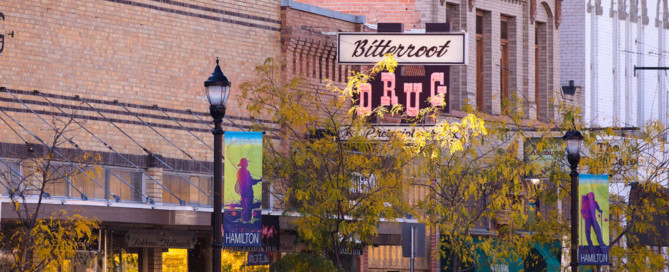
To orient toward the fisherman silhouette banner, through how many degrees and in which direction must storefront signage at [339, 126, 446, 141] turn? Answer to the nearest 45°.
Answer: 0° — it already faces it

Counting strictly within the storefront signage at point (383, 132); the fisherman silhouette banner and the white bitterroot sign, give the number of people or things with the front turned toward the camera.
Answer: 3

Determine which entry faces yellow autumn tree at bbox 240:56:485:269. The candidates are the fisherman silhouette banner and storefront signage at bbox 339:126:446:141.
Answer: the storefront signage

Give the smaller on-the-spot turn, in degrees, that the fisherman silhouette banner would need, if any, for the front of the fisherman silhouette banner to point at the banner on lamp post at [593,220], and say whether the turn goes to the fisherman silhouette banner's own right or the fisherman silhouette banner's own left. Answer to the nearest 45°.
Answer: approximately 135° to the fisherman silhouette banner's own left

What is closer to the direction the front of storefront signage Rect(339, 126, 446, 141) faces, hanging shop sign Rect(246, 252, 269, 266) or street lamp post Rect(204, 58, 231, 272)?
the street lamp post

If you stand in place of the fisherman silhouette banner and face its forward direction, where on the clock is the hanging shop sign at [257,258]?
The hanging shop sign is roughly at 6 o'clock from the fisherman silhouette banner.

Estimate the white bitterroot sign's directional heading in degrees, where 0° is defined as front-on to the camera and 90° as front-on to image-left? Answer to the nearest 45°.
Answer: approximately 0°

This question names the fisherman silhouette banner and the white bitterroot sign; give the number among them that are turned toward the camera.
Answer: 2

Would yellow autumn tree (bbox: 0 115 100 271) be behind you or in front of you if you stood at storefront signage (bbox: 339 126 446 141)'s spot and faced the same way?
in front

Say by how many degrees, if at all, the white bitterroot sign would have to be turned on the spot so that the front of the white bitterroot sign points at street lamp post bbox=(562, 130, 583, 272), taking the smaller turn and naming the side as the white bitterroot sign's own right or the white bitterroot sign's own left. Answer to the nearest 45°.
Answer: approximately 45° to the white bitterroot sign's own left
